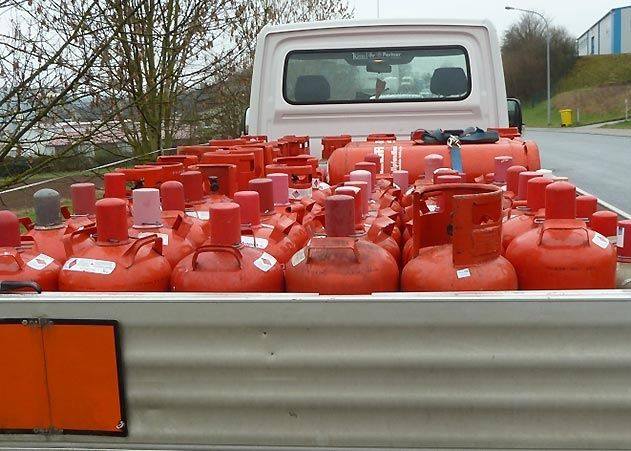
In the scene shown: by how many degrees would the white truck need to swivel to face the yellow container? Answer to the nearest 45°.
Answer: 0° — it already faces it

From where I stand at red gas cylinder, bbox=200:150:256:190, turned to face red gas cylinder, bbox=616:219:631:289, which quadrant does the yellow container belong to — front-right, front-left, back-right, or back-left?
back-left

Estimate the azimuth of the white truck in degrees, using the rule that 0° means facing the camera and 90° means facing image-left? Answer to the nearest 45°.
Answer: approximately 180°
